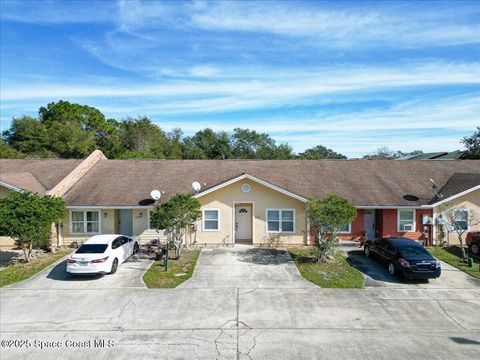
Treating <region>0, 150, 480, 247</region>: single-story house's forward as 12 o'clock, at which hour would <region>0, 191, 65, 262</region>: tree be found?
The tree is roughly at 2 o'clock from the single-story house.

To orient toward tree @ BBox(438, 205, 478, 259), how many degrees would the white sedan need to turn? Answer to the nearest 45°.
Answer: approximately 45° to its right

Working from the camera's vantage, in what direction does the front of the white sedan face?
facing away from the viewer and to the right of the viewer

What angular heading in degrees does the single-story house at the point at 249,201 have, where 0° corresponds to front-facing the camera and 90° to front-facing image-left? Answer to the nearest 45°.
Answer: approximately 0°
